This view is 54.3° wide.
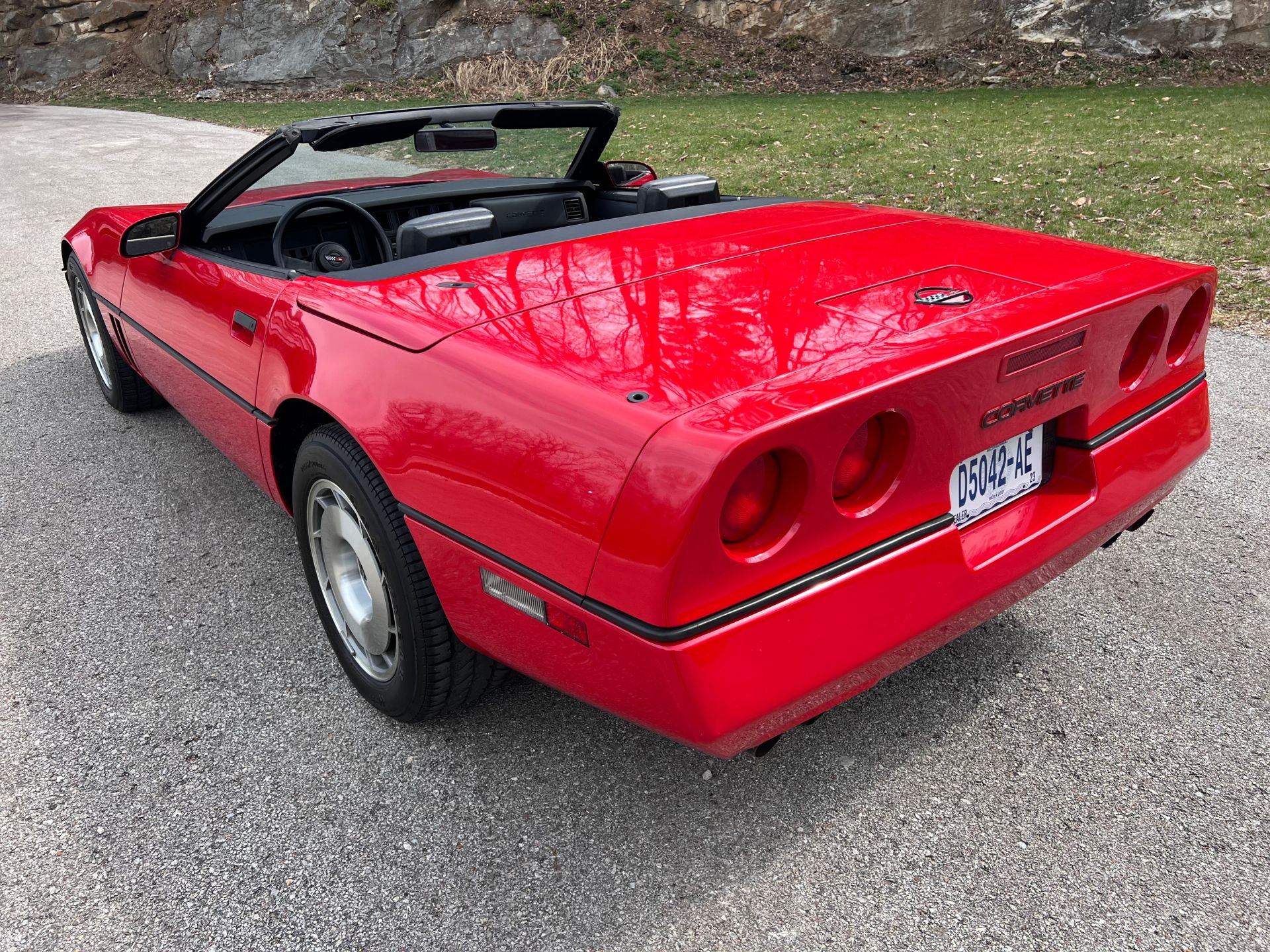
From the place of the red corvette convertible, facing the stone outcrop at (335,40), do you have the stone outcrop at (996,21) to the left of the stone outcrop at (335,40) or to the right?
right

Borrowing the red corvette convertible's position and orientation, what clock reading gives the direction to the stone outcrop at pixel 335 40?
The stone outcrop is roughly at 1 o'clock from the red corvette convertible.

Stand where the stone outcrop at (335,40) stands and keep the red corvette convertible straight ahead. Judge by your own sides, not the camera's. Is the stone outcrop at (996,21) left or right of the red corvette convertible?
left

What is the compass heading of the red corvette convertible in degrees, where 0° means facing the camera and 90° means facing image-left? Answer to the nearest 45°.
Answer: approximately 135°

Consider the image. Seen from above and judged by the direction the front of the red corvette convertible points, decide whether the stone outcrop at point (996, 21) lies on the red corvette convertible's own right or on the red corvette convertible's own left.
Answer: on the red corvette convertible's own right
